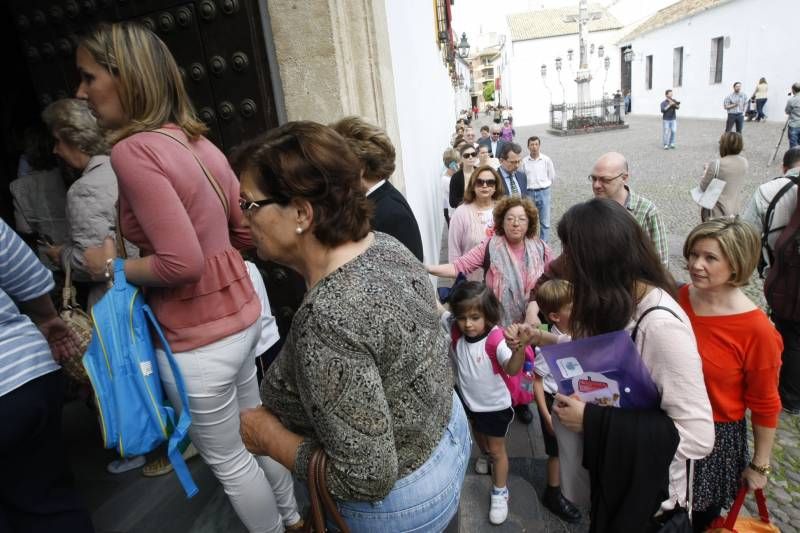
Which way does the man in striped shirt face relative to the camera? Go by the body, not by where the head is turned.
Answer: away from the camera

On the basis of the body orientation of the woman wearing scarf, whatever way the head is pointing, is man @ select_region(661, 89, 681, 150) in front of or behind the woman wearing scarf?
behind

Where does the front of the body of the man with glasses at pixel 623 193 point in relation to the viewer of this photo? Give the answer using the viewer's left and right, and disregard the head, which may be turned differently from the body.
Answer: facing the viewer and to the left of the viewer

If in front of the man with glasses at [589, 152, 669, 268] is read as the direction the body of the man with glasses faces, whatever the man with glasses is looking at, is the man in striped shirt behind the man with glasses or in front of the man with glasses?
in front

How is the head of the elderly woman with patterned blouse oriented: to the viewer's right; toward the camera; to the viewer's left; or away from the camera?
to the viewer's left

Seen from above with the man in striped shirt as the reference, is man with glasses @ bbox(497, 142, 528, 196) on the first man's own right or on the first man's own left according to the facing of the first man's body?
on the first man's own right

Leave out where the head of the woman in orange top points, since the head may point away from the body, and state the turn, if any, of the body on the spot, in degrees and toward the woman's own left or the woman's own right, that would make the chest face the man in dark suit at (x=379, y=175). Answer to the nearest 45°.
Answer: approximately 45° to the woman's own right

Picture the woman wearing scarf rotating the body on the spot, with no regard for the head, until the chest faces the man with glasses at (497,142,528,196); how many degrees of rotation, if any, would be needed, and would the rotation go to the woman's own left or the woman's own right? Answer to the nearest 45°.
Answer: approximately 180°

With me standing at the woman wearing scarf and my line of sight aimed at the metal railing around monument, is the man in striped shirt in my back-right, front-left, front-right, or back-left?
back-left

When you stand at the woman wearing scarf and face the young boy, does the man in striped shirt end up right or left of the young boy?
right

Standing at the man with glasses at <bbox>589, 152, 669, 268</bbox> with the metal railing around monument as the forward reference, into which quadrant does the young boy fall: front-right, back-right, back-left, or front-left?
back-left

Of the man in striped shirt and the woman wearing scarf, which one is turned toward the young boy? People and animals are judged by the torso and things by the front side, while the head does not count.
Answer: the woman wearing scarf

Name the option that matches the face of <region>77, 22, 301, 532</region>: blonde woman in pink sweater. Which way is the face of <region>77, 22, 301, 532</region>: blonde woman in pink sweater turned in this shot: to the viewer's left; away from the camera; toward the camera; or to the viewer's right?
to the viewer's left

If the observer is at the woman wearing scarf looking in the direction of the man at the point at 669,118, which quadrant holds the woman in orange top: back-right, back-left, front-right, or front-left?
back-right

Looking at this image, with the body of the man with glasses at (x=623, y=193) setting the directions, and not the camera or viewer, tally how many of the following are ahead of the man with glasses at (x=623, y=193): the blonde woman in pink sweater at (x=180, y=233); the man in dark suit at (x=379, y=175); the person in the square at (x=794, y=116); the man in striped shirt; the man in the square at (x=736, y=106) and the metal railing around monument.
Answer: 3
